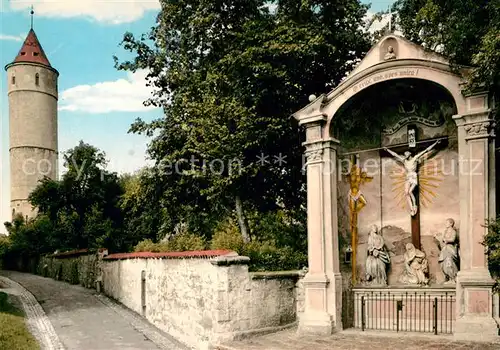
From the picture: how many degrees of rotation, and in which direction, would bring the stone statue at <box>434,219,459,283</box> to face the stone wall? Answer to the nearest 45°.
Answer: approximately 45° to its right

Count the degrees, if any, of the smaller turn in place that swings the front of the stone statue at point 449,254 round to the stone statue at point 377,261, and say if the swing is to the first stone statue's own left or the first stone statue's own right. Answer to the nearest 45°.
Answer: approximately 90° to the first stone statue's own right

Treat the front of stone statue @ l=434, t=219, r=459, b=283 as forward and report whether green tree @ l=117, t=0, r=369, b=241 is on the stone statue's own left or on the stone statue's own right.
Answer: on the stone statue's own right

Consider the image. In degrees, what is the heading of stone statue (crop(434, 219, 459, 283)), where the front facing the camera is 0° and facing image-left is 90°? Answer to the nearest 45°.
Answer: approximately 45°

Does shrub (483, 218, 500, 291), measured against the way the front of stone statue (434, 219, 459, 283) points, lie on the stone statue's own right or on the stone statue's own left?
on the stone statue's own left

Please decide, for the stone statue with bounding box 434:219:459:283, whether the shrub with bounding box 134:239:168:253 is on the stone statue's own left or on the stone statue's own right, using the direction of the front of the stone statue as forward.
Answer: on the stone statue's own right
